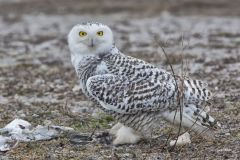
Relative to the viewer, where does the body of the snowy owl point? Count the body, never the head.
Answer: to the viewer's left

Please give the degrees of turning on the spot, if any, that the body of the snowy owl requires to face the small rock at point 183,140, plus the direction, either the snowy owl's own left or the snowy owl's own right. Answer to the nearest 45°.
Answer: approximately 180°
